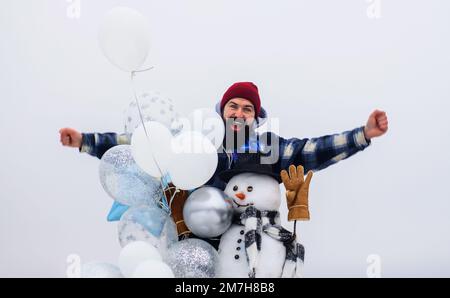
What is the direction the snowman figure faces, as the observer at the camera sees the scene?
facing the viewer and to the left of the viewer
